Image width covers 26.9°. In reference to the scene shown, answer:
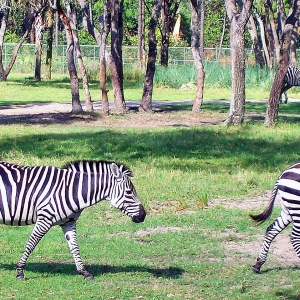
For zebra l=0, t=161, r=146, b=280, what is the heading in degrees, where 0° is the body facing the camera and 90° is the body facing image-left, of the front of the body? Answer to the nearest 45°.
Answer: approximately 270°

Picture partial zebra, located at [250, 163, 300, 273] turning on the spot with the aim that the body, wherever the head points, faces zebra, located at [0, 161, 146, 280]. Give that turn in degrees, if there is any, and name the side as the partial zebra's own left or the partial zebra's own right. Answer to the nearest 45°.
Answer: approximately 180°

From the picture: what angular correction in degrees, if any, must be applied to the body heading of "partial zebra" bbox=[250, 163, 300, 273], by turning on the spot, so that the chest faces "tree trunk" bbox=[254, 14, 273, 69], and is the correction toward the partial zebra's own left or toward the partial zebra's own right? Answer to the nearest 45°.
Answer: approximately 90° to the partial zebra's own left

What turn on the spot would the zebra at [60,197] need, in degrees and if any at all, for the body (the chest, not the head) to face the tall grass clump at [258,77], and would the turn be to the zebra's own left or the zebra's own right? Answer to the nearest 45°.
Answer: approximately 90° to the zebra's own left

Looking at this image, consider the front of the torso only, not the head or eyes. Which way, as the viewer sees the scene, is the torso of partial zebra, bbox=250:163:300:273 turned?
to the viewer's right

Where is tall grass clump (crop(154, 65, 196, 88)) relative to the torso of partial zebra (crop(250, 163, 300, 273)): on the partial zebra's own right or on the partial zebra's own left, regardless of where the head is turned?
on the partial zebra's own left

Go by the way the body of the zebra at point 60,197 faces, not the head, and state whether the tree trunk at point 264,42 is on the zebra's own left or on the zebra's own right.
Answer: on the zebra's own left

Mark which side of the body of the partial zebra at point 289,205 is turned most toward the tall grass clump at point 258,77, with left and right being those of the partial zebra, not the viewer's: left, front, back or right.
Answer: left

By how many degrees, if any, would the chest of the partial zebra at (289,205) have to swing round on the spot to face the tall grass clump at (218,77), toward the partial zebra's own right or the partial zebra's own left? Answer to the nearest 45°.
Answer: approximately 90° to the partial zebra's own left

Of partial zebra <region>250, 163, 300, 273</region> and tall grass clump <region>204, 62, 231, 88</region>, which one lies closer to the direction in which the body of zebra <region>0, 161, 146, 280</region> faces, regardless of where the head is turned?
the partial zebra

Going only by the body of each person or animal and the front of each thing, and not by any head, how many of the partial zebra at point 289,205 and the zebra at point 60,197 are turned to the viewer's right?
2

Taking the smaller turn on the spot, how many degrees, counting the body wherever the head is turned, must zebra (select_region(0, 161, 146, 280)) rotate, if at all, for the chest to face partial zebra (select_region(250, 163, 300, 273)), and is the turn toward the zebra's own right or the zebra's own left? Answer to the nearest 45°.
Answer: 0° — it already faces it

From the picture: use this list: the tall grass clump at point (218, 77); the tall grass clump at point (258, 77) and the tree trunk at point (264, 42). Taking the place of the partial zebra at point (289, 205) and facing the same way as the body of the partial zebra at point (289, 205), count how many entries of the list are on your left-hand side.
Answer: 3

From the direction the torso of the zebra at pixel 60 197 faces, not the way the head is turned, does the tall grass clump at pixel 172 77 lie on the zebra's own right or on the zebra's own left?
on the zebra's own left
